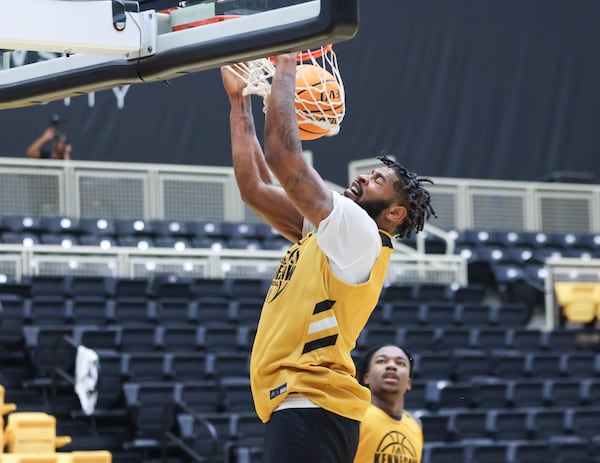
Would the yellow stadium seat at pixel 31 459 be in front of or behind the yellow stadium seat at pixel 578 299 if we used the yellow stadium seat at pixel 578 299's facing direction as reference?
in front

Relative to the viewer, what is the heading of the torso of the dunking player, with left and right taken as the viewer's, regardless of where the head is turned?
facing to the left of the viewer

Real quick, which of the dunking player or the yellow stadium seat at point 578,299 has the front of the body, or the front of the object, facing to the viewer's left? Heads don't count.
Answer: the dunking player

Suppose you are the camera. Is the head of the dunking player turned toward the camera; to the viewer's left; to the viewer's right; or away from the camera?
to the viewer's left

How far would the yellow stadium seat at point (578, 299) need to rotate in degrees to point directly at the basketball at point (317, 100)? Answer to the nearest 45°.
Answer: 0° — it already faces it

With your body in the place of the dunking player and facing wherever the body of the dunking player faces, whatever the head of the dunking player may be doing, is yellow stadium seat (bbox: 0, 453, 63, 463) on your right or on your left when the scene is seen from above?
on your right

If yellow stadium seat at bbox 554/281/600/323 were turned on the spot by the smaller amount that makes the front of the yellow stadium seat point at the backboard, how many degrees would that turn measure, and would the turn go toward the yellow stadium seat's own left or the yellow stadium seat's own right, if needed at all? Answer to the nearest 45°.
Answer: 0° — it already faces it
